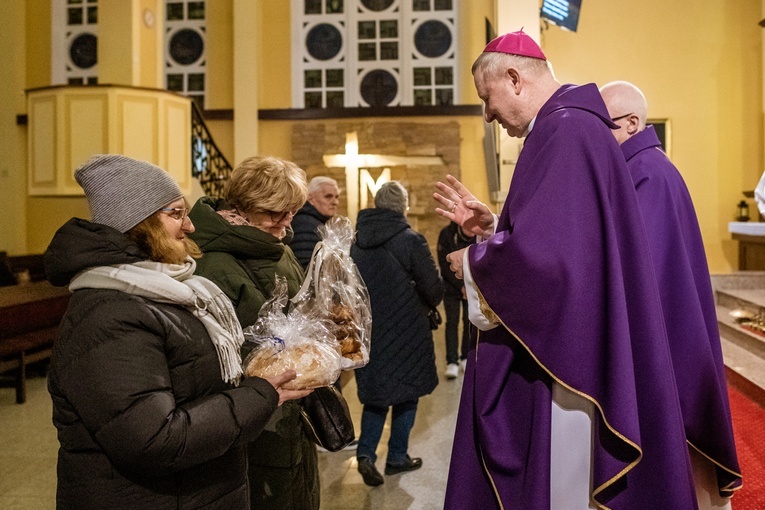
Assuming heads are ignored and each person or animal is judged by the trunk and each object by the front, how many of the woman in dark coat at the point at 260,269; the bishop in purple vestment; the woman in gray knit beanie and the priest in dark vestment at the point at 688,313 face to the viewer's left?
2

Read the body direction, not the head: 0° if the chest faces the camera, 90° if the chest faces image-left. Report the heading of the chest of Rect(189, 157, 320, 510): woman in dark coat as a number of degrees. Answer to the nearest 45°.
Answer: approximately 315°

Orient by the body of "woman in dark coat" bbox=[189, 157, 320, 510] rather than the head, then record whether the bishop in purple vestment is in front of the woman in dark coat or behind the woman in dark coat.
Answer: in front

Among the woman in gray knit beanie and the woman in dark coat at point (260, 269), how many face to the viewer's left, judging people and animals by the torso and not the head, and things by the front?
0

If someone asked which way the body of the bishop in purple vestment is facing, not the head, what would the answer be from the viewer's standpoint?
to the viewer's left

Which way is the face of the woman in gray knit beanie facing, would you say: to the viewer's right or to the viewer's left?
to the viewer's right

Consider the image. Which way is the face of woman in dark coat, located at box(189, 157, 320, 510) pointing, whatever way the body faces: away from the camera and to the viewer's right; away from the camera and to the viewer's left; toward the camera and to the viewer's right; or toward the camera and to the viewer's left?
toward the camera and to the viewer's right

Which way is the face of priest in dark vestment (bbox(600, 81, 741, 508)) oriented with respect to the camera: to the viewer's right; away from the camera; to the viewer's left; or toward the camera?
to the viewer's left

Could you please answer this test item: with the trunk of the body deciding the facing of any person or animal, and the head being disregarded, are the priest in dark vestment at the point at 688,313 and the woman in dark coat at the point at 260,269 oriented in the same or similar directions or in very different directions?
very different directions

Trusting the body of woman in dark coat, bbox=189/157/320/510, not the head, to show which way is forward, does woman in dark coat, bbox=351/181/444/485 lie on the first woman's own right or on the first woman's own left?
on the first woman's own left

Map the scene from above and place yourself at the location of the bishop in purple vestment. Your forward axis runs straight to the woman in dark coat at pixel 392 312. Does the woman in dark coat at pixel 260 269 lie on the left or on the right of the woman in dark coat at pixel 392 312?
left

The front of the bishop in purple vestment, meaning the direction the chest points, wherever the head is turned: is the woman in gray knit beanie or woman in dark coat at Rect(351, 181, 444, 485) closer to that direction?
the woman in gray knit beanie

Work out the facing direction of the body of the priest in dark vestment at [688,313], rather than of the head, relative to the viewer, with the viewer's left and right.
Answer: facing to the left of the viewer

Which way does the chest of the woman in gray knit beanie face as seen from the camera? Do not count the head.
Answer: to the viewer's right
